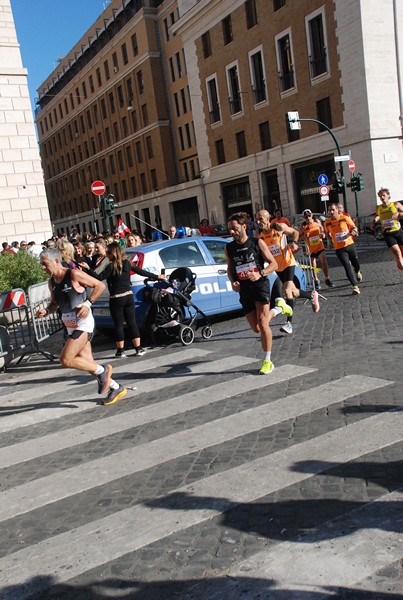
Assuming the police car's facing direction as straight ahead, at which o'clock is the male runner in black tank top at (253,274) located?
The male runner in black tank top is roughly at 4 o'clock from the police car.

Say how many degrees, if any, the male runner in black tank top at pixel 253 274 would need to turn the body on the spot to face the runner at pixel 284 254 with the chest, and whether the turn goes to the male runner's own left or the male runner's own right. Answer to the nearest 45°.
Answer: approximately 135° to the male runner's own right

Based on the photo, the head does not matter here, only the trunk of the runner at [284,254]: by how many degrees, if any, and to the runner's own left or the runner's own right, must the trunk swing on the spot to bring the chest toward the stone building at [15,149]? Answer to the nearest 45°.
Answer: approximately 90° to the runner's own right

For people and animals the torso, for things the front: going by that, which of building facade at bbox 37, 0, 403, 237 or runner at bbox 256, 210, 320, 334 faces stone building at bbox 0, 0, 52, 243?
the building facade

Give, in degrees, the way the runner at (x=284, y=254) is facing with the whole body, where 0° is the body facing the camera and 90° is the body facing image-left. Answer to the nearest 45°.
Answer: approximately 45°

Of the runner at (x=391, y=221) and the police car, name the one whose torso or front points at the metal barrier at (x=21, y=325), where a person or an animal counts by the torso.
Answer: the runner

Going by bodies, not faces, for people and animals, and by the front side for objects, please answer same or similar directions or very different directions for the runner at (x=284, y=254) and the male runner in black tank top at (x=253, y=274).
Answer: same or similar directions

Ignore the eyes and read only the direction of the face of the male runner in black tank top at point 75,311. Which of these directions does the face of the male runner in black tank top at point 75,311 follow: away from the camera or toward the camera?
toward the camera

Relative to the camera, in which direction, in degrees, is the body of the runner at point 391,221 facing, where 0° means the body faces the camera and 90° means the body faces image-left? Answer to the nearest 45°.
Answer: approximately 45°

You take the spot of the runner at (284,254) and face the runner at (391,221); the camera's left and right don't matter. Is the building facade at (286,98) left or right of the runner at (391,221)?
left

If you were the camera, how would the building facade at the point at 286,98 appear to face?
facing the viewer and to the left of the viewer

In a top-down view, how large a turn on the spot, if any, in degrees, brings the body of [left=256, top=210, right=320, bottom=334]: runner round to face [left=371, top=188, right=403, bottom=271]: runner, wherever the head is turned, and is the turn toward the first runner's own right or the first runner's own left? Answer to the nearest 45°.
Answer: approximately 180°

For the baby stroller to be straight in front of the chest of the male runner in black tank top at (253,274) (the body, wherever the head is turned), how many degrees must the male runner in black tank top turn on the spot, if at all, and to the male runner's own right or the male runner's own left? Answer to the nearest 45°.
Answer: approximately 90° to the male runner's own right

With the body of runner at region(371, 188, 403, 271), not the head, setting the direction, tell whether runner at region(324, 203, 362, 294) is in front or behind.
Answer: in front
